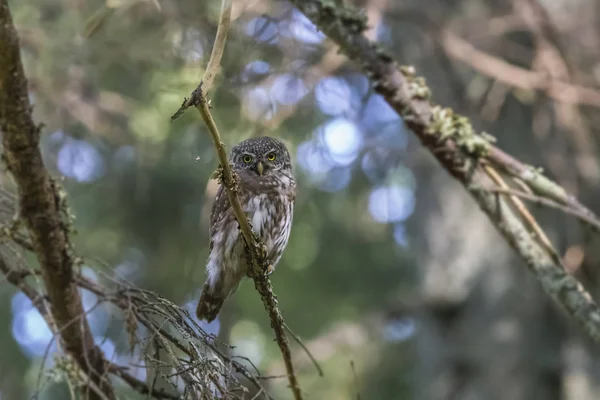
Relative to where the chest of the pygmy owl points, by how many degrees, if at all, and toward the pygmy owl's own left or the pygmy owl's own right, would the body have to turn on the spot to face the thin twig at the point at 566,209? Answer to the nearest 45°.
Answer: approximately 45° to the pygmy owl's own left

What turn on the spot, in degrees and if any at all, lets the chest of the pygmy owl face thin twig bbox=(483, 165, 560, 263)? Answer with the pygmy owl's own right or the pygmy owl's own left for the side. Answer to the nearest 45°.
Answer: approximately 45° to the pygmy owl's own left

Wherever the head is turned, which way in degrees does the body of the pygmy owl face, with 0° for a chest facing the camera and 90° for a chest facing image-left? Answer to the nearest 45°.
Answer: approximately 315°

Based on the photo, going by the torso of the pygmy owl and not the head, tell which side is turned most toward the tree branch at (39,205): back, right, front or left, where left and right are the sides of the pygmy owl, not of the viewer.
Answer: right

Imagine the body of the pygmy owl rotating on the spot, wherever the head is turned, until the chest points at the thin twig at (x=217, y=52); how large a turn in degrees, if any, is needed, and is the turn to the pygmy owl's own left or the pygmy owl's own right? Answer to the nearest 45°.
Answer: approximately 45° to the pygmy owl's own right
